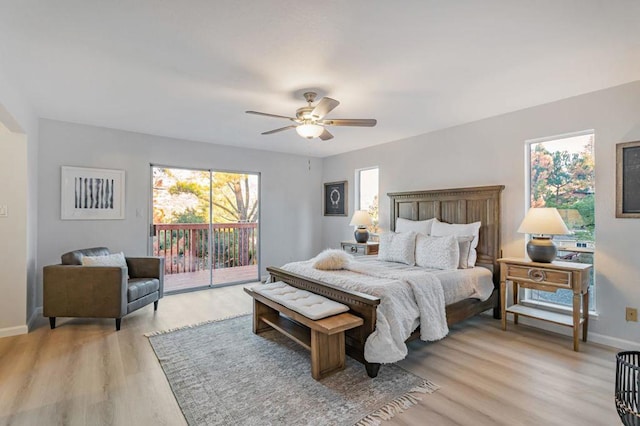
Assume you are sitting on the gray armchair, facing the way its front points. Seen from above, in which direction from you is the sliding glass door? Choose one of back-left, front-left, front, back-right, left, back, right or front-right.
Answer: left

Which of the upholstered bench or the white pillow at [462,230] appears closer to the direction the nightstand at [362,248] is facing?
the upholstered bench

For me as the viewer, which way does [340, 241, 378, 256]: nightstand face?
facing the viewer and to the left of the viewer

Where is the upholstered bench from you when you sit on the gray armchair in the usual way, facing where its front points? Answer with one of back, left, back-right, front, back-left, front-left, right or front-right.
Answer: front

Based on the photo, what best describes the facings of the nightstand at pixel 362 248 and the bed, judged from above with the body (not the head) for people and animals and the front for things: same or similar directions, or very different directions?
same or similar directions

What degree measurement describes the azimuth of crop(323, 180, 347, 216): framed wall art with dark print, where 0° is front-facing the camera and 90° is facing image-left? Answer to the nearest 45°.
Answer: approximately 45°

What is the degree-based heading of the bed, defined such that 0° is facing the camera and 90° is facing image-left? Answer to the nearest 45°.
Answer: approximately 45°

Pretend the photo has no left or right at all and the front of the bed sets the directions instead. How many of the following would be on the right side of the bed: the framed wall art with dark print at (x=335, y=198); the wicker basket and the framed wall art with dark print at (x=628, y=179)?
1

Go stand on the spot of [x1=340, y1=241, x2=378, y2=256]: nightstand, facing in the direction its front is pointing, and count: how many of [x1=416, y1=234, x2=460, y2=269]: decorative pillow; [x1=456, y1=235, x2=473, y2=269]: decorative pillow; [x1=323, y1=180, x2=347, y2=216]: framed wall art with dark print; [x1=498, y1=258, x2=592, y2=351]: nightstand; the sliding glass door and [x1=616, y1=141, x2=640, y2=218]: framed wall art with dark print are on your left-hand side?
4

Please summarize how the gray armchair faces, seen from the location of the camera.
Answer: facing the viewer and to the right of the viewer

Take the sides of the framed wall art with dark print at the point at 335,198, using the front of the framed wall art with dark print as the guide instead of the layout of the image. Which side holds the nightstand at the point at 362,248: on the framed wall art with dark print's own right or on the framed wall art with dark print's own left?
on the framed wall art with dark print's own left

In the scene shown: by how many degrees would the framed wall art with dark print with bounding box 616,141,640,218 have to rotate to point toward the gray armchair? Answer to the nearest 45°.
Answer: approximately 45° to its right

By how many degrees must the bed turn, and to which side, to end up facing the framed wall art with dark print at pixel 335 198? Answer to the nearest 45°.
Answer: approximately 90° to its right

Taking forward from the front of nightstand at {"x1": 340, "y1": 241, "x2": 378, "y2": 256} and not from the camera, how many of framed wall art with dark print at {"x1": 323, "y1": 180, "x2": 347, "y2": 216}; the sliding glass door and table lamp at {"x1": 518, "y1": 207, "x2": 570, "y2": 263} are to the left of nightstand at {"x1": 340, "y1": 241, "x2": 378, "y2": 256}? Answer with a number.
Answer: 1
